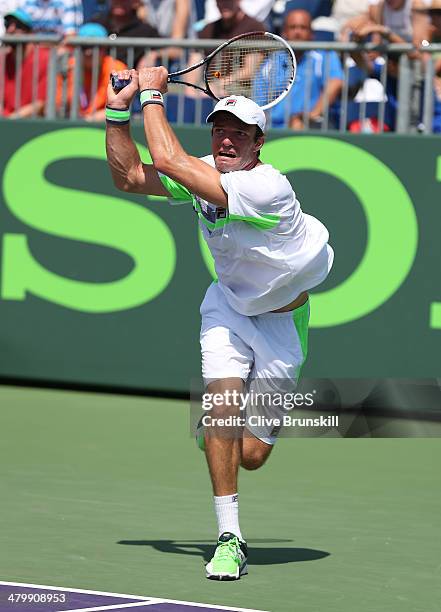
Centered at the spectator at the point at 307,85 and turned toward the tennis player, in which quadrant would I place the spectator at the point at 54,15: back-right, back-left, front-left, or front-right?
back-right

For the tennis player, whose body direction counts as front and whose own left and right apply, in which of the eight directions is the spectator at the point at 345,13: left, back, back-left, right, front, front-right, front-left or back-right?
back-right

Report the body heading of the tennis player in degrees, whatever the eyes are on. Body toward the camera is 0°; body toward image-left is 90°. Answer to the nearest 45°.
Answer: approximately 45°

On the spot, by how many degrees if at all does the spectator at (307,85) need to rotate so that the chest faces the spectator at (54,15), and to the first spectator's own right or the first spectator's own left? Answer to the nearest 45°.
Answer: approximately 135° to the first spectator's own right

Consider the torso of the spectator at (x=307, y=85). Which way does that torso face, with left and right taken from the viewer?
facing the viewer

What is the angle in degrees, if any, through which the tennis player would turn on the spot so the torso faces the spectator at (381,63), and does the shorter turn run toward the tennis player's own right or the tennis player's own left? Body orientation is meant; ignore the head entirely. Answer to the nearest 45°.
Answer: approximately 135° to the tennis player's own right

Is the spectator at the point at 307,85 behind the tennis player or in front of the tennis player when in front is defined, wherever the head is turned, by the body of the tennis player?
behind

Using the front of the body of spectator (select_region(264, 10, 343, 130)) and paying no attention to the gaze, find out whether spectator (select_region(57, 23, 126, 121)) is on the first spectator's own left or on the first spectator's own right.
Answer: on the first spectator's own right

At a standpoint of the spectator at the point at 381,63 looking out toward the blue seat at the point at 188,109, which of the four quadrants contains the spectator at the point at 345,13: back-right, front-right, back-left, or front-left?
front-right

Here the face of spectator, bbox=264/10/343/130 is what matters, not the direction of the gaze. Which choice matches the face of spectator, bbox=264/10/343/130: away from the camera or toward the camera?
toward the camera

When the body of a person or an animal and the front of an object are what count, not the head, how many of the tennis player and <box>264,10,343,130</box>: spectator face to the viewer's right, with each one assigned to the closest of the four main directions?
0

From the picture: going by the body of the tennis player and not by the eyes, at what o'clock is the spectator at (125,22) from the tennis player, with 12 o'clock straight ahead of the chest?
The spectator is roughly at 4 o'clock from the tennis player.

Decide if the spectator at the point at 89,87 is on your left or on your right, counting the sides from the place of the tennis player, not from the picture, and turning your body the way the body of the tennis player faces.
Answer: on your right

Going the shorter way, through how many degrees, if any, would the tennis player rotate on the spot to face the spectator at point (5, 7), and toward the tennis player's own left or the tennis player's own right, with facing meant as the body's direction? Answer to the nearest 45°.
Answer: approximately 135° to the tennis player's own right
